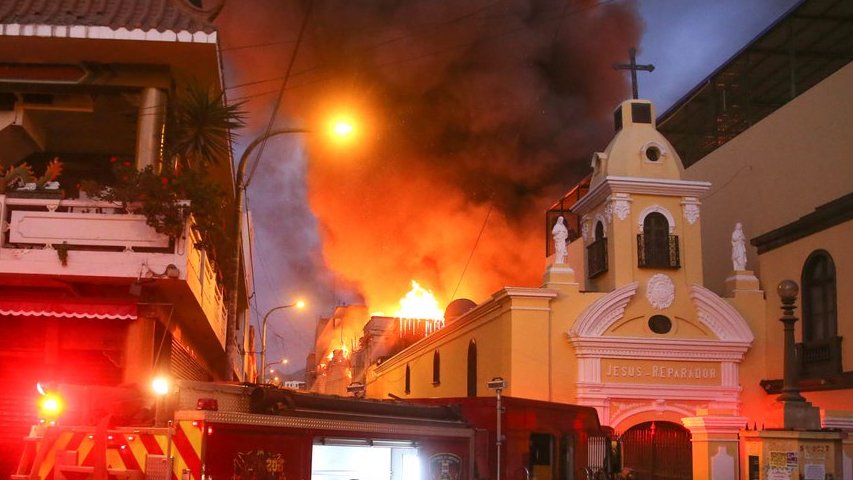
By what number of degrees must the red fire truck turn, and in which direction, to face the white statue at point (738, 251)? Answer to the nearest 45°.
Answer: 0° — it already faces it

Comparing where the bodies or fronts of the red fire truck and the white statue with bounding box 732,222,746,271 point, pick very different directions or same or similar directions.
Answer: very different directions

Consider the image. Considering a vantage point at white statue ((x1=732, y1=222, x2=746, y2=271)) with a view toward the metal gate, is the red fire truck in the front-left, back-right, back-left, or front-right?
front-left

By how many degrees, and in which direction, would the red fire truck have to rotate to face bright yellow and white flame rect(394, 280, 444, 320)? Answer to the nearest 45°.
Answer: approximately 45° to its left

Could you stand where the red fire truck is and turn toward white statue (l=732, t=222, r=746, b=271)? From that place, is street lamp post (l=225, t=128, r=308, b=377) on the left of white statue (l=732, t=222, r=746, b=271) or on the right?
left

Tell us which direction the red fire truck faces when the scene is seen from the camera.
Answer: facing away from the viewer and to the right of the viewer

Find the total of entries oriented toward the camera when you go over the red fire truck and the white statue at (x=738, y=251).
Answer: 1

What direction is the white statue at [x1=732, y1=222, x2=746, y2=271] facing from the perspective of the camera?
toward the camera

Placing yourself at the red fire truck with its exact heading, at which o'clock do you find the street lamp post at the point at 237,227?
The street lamp post is roughly at 10 o'clock from the red fire truck.

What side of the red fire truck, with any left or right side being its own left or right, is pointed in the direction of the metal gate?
front

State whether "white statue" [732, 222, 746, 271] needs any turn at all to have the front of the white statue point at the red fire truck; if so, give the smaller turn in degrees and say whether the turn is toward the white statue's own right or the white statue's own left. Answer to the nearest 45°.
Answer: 0° — it already faces it

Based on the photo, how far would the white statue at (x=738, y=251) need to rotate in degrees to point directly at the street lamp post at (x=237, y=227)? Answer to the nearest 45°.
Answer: approximately 45° to its right

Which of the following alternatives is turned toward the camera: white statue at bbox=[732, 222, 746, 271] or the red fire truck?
the white statue
